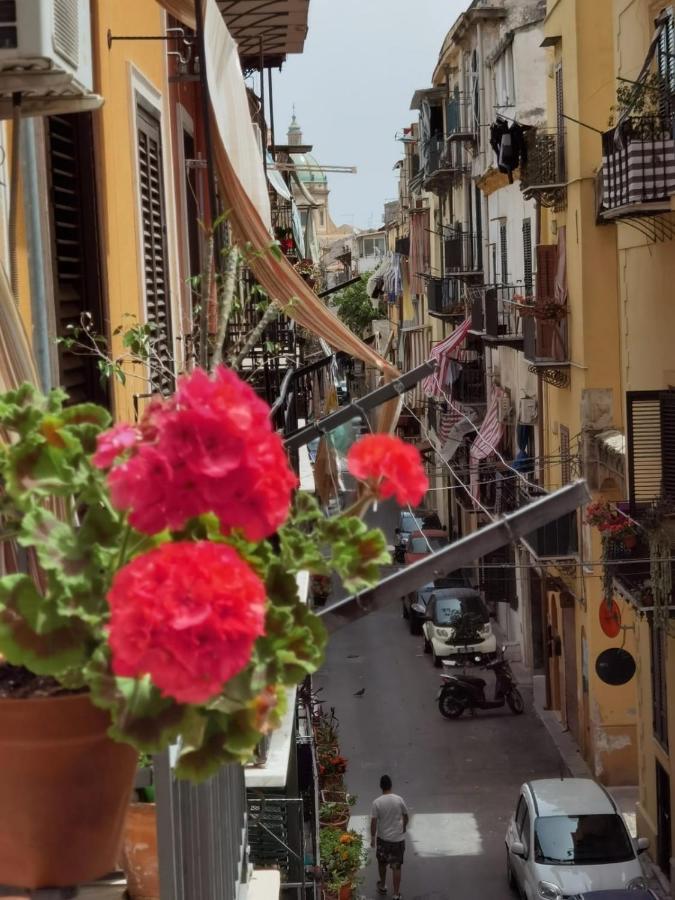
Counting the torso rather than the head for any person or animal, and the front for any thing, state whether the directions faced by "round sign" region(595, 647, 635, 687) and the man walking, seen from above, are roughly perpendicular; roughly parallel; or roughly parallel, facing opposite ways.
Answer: roughly parallel, facing opposite ways

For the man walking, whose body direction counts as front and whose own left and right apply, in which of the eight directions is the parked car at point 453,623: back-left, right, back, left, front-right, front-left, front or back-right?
front

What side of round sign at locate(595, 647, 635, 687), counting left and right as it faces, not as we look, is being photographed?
front

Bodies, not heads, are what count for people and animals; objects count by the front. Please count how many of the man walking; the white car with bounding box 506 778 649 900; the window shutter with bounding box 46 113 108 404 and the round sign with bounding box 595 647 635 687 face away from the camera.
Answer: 1

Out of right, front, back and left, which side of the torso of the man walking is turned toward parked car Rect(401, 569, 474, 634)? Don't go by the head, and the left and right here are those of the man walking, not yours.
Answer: front

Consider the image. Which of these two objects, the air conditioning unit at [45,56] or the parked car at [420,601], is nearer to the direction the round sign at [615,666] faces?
the air conditioning unit

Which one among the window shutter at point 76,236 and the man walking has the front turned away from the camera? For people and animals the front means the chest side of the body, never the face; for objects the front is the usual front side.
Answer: the man walking

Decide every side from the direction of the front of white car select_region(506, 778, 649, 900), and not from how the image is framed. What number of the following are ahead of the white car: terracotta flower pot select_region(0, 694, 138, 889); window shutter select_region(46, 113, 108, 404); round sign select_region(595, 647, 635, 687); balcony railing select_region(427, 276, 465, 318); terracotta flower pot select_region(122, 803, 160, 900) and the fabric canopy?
4

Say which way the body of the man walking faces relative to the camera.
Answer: away from the camera

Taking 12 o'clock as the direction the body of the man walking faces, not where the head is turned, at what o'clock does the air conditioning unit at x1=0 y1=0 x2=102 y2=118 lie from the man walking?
The air conditioning unit is roughly at 6 o'clock from the man walking.

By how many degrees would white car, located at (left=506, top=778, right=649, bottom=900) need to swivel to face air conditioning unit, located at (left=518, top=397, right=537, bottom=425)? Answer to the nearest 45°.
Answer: approximately 180°

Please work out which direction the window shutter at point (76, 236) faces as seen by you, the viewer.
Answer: facing the viewer and to the right of the viewer

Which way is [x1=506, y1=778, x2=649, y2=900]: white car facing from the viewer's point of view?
toward the camera

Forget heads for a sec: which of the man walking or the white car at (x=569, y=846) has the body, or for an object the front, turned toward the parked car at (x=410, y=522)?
the man walking
